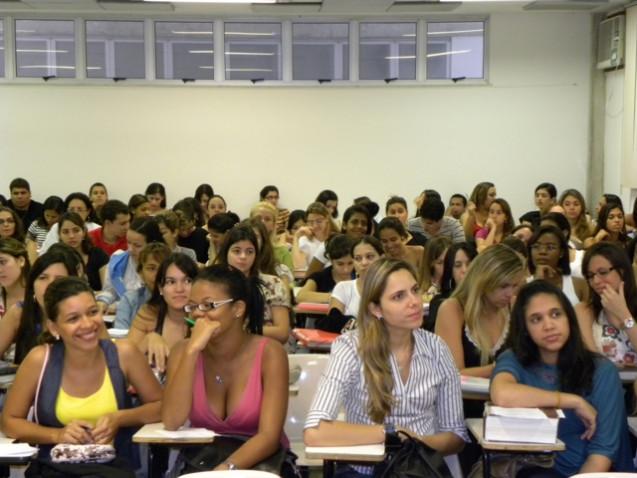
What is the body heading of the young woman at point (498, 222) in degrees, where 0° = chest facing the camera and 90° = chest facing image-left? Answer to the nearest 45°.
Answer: approximately 45°

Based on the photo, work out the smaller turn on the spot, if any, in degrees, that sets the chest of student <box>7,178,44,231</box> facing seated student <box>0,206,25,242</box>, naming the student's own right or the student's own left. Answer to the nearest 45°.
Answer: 0° — they already face them

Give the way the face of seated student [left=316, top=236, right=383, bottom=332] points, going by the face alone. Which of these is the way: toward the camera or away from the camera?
toward the camera

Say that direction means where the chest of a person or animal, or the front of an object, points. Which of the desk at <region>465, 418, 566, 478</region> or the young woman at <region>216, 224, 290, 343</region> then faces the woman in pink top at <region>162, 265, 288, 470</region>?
the young woman

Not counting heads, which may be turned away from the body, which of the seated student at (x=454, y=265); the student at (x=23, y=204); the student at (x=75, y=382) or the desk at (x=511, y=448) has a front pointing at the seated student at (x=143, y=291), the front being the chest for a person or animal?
the student at (x=23, y=204)

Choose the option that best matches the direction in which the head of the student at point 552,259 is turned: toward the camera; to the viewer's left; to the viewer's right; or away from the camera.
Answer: toward the camera

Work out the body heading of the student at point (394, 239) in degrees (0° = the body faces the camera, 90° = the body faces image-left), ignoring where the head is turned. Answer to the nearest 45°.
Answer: approximately 45°

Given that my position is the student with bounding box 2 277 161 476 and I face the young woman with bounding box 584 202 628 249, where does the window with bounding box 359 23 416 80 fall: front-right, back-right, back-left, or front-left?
front-left

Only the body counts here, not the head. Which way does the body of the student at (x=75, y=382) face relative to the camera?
toward the camera

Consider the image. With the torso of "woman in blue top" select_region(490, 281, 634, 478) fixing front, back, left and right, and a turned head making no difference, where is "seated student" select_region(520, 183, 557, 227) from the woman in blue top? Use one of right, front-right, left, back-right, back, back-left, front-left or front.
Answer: back-right

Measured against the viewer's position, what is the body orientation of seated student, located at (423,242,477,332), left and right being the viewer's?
facing the viewer and to the right of the viewer
